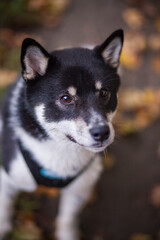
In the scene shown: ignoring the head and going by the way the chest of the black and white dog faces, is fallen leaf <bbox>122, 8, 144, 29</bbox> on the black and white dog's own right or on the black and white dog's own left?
on the black and white dog's own left

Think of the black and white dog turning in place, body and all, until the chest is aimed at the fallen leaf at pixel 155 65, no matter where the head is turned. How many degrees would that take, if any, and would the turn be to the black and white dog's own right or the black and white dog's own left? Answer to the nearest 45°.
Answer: approximately 90° to the black and white dog's own left

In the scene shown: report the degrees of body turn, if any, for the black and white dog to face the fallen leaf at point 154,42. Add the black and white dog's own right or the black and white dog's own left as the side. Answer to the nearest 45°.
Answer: approximately 90° to the black and white dog's own left

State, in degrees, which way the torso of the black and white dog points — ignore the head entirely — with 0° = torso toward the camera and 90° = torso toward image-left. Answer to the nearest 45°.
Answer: approximately 315°

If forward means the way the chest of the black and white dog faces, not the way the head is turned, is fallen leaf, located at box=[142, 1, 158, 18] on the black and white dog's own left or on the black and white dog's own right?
on the black and white dog's own left
